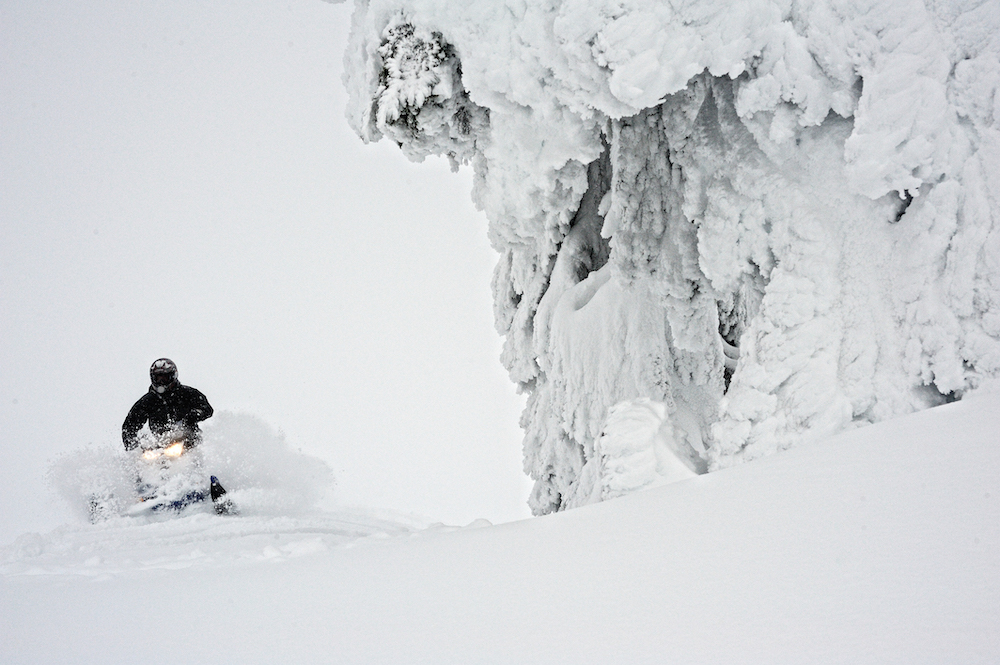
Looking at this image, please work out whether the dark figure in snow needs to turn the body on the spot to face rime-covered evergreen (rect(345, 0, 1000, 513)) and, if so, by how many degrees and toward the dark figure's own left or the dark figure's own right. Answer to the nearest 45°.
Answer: approximately 45° to the dark figure's own left

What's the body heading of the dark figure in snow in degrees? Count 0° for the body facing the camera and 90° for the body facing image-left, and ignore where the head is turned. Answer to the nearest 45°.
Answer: approximately 0°
